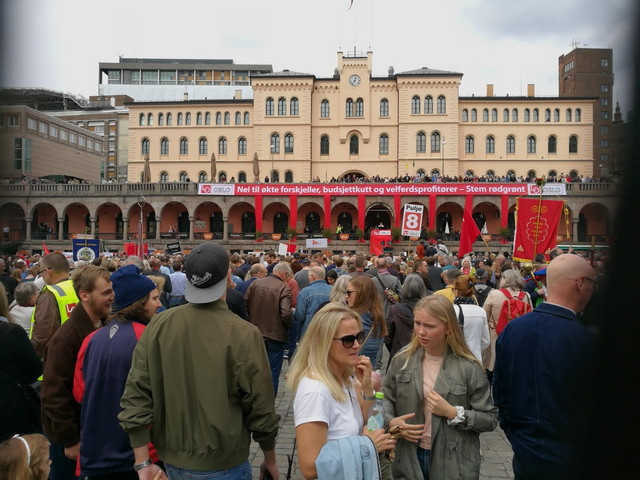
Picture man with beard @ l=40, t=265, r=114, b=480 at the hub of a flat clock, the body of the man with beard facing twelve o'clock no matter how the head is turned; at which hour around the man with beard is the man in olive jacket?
The man in olive jacket is roughly at 2 o'clock from the man with beard.

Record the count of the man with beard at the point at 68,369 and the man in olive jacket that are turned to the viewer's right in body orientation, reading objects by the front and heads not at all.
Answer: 1

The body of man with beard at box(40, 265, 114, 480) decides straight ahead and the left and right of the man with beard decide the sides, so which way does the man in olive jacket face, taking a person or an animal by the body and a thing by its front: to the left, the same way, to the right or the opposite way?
to the left

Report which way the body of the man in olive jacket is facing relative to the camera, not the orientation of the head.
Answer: away from the camera

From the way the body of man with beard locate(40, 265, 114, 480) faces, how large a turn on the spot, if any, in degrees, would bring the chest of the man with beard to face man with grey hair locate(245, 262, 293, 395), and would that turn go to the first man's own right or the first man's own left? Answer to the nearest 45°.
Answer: approximately 45° to the first man's own left

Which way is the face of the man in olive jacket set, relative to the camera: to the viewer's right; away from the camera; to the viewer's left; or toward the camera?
away from the camera

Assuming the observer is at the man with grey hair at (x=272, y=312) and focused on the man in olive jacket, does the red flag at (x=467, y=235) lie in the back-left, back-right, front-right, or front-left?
back-left

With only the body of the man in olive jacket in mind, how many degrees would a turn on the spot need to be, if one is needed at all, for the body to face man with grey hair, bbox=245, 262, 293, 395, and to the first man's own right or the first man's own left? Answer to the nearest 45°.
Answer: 0° — they already face them

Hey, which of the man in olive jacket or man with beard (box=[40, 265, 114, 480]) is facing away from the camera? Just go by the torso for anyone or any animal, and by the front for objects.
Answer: the man in olive jacket

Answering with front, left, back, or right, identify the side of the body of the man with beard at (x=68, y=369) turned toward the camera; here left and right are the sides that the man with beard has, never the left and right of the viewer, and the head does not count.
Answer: right

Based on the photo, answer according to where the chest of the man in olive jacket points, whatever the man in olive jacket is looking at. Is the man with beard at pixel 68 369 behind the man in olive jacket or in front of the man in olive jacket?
in front
